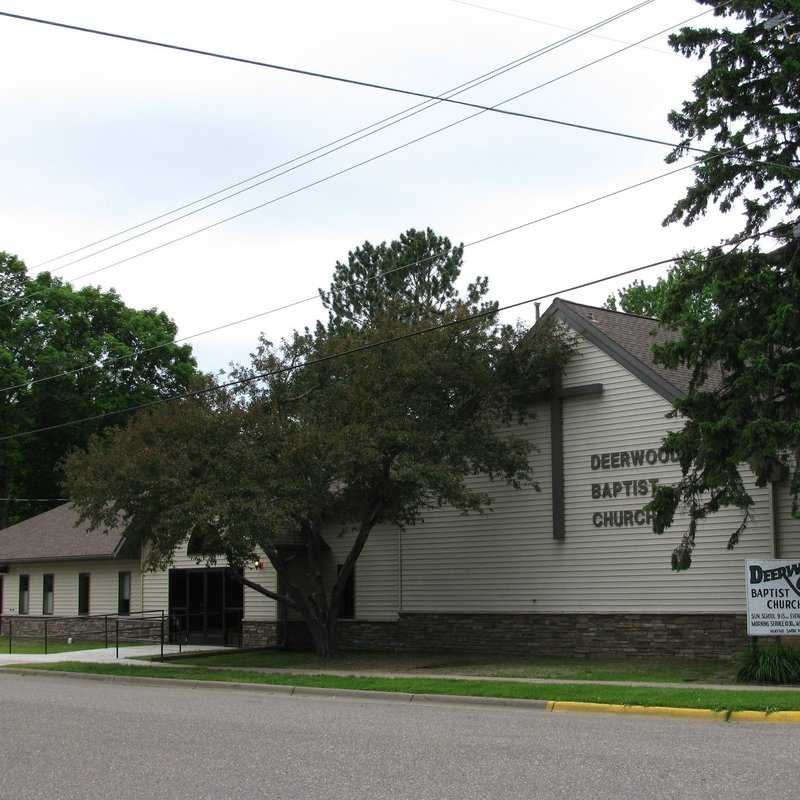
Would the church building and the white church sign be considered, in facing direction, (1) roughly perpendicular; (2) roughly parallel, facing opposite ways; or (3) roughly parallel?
roughly parallel

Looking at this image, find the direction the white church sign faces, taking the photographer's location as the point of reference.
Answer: facing the viewer

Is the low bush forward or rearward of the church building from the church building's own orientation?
forward

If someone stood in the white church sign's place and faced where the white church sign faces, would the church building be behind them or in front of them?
behind

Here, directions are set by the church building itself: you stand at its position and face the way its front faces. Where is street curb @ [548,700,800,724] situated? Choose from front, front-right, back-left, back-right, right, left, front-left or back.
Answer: front

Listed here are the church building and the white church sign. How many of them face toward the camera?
2

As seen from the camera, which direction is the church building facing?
toward the camera

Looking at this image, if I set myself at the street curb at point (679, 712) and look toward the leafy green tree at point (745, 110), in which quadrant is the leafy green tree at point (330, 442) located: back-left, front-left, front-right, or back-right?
front-left
